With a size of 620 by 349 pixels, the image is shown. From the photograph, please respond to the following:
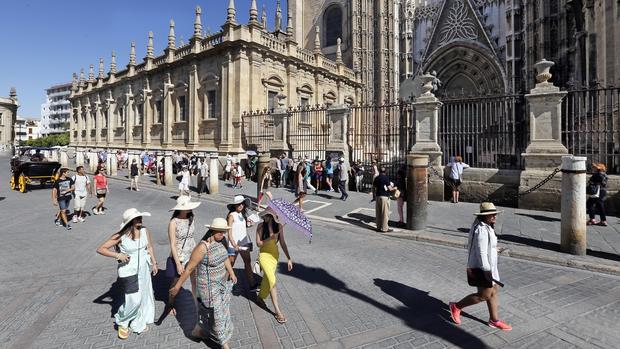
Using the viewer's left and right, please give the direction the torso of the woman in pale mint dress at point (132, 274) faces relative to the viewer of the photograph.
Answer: facing the viewer and to the right of the viewer

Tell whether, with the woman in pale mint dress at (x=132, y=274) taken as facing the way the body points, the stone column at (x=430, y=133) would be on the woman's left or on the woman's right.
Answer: on the woman's left

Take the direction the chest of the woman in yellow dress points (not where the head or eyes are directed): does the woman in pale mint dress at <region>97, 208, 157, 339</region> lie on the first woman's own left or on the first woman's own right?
on the first woman's own right
